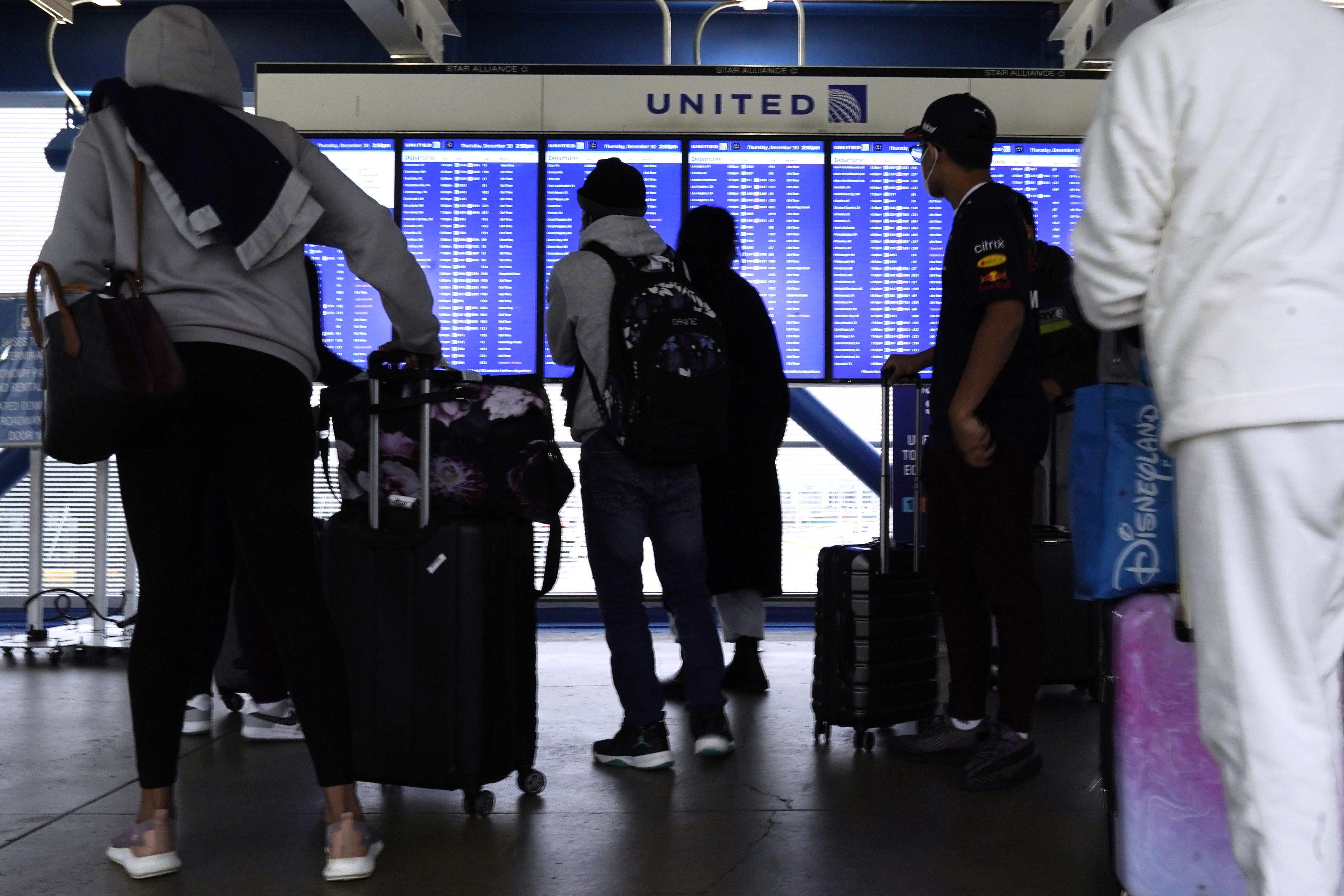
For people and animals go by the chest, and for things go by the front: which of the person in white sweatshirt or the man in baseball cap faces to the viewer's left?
the man in baseball cap

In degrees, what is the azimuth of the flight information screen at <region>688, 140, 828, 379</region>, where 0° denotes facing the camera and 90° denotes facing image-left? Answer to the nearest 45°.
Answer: approximately 0°

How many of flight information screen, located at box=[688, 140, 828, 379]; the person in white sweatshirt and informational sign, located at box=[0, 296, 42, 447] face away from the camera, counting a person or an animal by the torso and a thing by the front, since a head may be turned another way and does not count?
1

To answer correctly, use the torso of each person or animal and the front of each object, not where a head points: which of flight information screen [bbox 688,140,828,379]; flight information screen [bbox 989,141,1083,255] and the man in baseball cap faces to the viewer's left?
the man in baseball cap

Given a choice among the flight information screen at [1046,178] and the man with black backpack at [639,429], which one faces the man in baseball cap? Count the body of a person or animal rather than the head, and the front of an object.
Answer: the flight information screen

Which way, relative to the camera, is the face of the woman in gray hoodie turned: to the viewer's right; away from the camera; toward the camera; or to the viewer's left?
away from the camera

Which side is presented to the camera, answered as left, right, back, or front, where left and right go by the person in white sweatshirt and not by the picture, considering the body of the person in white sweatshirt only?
back

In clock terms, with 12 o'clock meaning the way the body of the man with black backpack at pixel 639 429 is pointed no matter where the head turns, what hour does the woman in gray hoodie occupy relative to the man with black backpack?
The woman in gray hoodie is roughly at 9 o'clock from the man with black backpack.

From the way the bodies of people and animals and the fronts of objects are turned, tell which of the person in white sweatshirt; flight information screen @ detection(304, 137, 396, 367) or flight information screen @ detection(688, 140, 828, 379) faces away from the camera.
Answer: the person in white sweatshirt

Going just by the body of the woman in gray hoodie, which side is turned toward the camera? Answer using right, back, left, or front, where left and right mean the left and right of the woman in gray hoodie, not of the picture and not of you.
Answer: back

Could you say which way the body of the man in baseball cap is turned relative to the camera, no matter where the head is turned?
to the viewer's left

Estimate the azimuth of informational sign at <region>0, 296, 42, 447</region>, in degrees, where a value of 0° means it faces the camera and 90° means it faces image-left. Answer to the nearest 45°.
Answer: approximately 0°
